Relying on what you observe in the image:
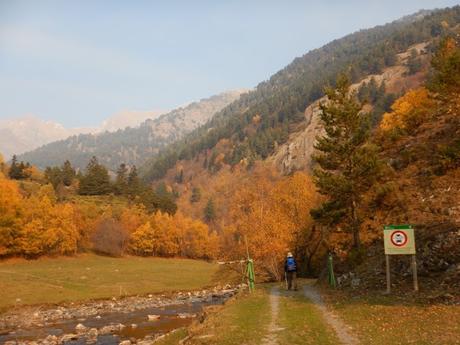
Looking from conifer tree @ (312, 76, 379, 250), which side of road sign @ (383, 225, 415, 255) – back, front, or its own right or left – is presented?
back

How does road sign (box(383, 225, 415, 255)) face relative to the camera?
toward the camera
